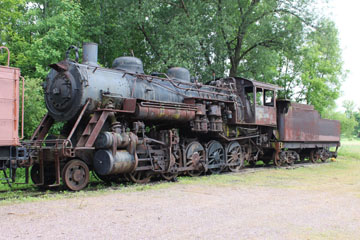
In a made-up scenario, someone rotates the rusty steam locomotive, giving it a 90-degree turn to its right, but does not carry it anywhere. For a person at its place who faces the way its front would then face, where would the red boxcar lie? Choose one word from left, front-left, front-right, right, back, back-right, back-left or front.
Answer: left

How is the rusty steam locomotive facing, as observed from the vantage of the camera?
facing the viewer and to the left of the viewer
